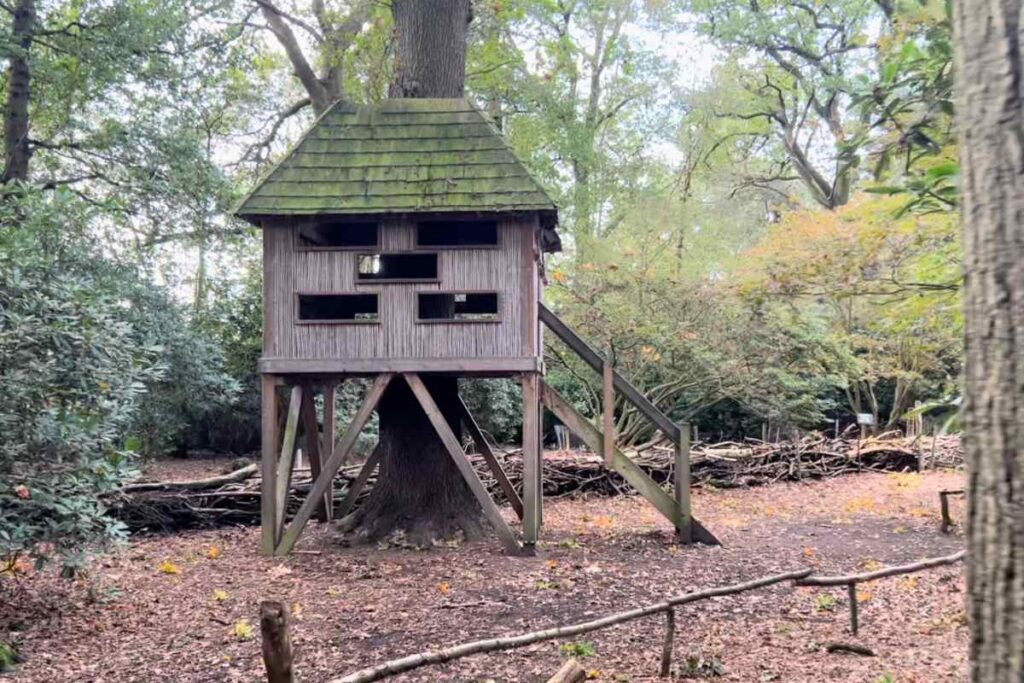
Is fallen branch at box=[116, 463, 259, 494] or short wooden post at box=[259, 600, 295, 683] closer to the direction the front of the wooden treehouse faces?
the short wooden post

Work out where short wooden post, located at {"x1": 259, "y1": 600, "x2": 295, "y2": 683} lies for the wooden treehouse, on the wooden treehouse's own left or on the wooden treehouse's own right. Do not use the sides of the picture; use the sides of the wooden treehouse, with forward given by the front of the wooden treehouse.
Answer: on the wooden treehouse's own right
